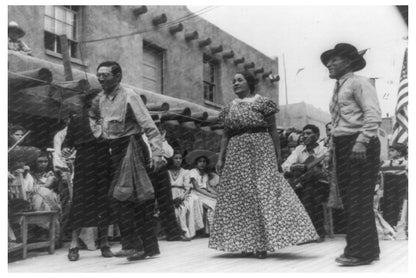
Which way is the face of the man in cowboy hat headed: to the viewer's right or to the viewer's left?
to the viewer's left

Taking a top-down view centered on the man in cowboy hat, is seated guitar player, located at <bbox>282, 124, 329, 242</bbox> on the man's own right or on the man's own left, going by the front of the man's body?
on the man's own right

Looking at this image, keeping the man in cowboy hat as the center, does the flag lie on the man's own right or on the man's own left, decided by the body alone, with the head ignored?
on the man's own right

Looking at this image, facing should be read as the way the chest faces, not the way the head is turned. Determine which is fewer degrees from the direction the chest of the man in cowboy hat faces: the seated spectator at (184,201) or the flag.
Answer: the seated spectator

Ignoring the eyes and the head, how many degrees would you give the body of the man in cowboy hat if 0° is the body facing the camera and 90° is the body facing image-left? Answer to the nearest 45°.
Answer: approximately 90°
